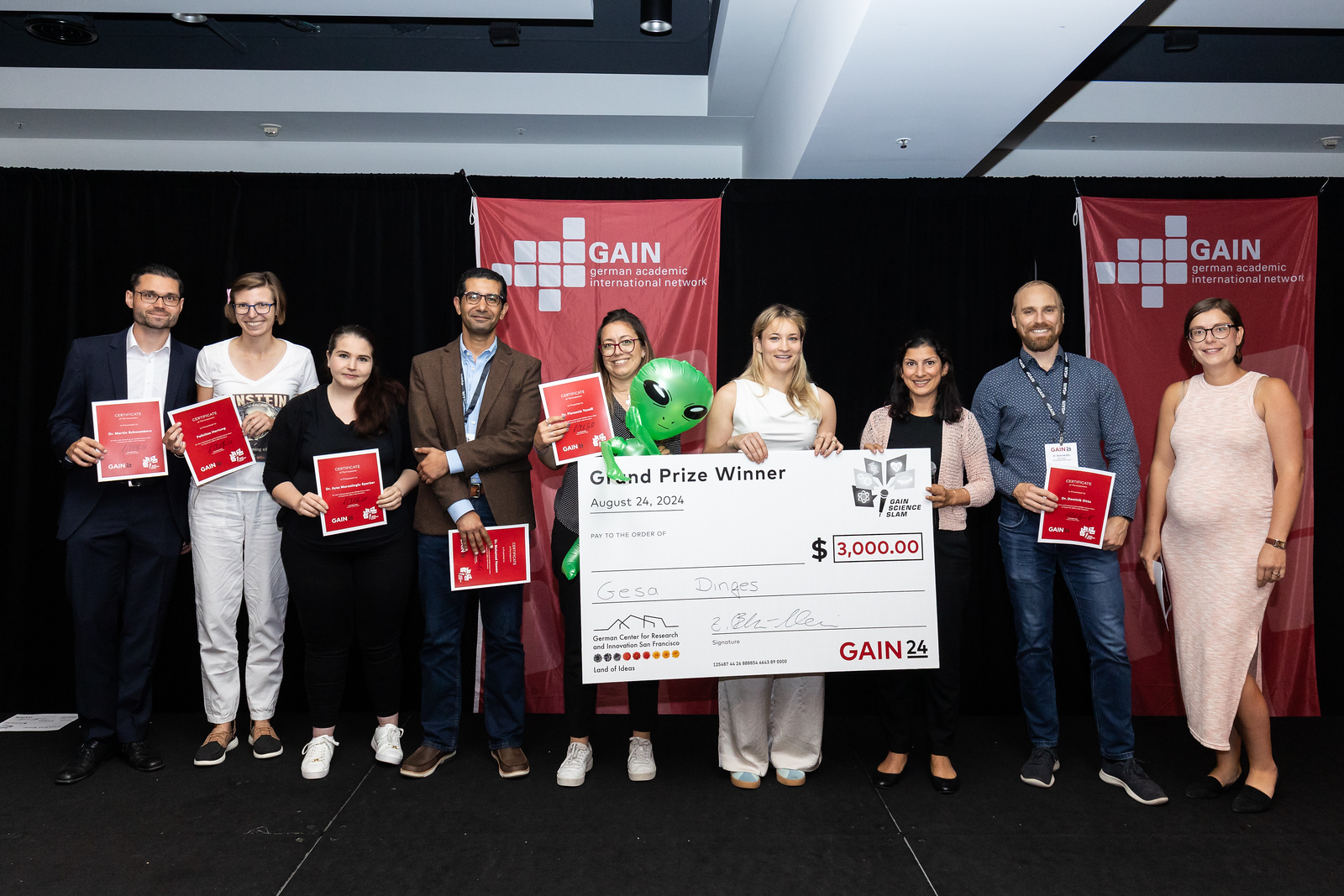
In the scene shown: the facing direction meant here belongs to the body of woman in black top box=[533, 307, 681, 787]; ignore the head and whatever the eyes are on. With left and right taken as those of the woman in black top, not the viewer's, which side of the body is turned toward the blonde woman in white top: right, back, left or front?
left

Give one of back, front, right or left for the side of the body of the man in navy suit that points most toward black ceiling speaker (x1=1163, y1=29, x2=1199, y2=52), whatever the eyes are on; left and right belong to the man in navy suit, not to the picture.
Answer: left

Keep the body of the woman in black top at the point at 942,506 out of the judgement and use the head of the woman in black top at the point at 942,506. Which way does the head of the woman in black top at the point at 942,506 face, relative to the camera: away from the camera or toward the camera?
toward the camera

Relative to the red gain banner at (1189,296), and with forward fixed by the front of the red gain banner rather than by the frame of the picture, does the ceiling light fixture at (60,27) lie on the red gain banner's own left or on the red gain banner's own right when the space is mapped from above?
on the red gain banner's own right

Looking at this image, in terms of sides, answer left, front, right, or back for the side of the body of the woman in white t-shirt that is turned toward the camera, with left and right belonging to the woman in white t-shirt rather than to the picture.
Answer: front

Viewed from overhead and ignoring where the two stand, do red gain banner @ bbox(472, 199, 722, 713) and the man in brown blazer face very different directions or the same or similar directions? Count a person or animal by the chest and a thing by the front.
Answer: same or similar directions

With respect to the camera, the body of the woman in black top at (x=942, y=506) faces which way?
toward the camera

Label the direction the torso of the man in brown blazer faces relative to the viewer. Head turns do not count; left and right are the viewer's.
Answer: facing the viewer

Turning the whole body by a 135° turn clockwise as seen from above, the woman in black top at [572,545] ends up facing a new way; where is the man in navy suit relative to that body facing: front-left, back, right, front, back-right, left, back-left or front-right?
front-left

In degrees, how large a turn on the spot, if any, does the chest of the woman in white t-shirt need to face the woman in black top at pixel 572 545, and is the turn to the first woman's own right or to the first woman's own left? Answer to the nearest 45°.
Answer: approximately 45° to the first woman's own left

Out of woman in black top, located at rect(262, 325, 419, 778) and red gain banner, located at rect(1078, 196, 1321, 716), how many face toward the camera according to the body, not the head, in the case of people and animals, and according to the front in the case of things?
2

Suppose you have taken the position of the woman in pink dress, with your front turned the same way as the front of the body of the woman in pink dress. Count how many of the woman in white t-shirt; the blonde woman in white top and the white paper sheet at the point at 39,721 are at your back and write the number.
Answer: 0
